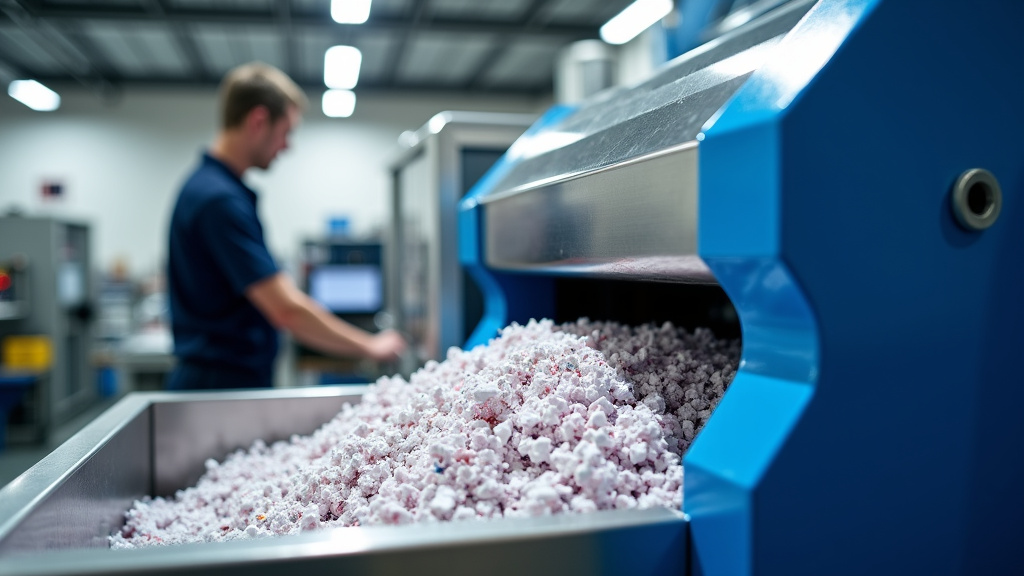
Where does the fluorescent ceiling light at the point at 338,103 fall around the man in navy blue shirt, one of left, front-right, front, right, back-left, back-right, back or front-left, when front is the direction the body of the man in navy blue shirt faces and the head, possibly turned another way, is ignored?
left

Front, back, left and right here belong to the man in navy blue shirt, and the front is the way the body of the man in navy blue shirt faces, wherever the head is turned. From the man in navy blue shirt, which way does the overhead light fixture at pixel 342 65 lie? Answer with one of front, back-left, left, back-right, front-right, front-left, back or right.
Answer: left

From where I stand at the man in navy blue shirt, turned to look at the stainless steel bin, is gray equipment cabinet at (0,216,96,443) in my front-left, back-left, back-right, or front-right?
back-right

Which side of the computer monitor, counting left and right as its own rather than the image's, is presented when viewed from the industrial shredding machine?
front

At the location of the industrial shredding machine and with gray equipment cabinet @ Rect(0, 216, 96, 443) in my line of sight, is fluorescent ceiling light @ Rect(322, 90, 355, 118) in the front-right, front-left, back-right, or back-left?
front-right

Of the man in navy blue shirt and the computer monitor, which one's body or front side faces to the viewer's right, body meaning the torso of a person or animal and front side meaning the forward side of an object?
the man in navy blue shirt

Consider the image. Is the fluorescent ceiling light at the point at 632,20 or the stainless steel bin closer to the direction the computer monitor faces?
the stainless steel bin

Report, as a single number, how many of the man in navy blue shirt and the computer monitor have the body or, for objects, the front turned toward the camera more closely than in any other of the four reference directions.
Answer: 1

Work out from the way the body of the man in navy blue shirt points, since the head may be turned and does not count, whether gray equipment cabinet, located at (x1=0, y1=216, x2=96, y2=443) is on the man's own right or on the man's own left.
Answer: on the man's own left

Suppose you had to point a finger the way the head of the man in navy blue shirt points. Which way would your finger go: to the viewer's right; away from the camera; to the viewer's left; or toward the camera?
to the viewer's right

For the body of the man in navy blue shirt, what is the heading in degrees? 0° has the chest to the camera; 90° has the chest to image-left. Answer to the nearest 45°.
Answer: approximately 270°

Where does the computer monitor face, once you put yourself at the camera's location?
facing the viewer

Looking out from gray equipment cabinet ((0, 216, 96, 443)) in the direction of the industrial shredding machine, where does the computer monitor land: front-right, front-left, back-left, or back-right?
front-left

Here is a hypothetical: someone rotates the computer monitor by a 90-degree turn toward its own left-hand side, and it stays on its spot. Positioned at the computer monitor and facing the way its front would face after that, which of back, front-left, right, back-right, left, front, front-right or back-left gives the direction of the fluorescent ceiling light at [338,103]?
left
